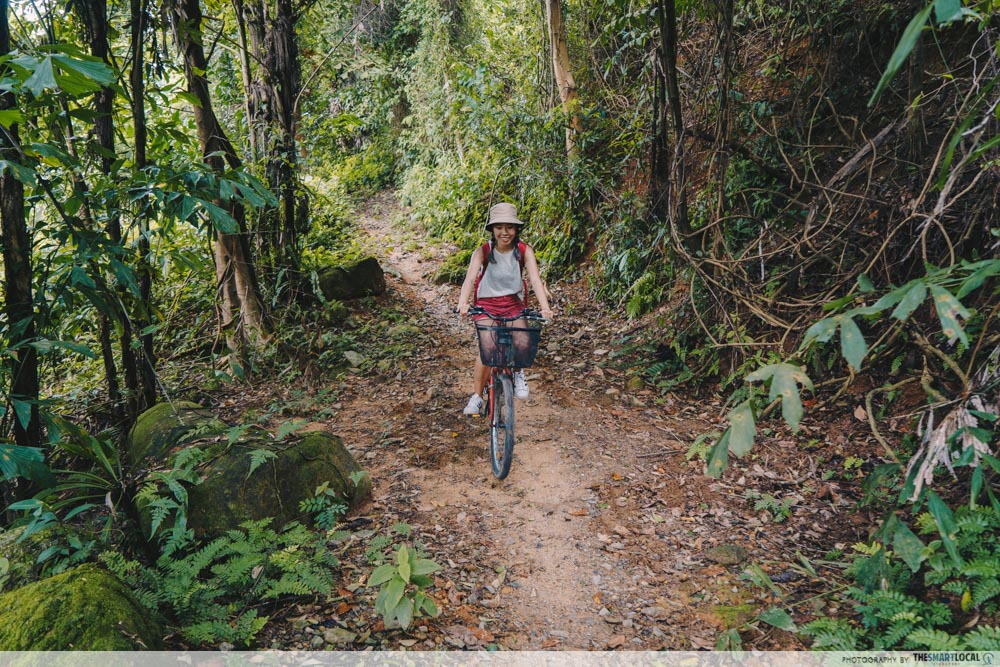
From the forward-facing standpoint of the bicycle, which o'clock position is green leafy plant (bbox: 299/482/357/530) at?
The green leafy plant is roughly at 2 o'clock from the bicycle.

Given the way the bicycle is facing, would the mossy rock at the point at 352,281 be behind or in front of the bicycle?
behind

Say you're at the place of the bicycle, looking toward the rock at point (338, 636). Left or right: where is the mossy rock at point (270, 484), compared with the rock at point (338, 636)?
right

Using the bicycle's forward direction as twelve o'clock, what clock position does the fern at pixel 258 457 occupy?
The fern is roughly at 2 o'clock from the bicycle.

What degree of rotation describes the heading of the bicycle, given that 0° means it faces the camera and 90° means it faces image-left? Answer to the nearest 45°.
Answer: approximately 0°

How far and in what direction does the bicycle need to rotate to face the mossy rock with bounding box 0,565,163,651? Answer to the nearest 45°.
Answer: approximately 45° to its right

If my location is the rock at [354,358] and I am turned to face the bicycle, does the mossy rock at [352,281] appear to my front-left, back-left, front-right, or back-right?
back-left

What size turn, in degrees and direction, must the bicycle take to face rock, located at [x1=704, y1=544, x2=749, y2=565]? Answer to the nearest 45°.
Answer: approximately 45° to its left

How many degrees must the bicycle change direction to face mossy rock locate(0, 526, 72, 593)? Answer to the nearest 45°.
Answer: approximately 45° to its right

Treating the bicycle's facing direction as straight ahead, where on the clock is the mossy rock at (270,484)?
The mossy rock is roughly at 2 o'clock from the bicycle.
